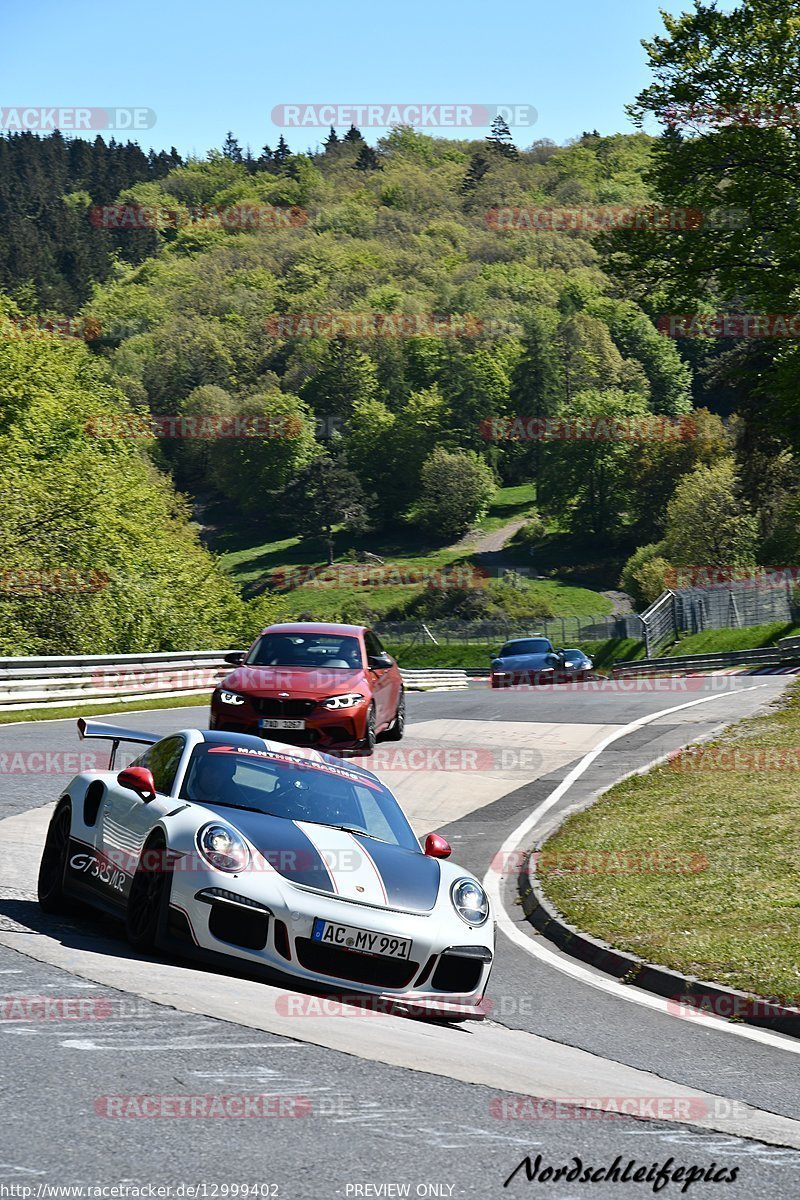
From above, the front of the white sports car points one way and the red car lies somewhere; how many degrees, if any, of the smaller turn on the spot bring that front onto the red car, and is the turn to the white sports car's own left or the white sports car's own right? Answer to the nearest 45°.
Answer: approximately 135° to the white sports car's own left

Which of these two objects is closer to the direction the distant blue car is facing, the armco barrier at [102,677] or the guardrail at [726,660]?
the armco barrier

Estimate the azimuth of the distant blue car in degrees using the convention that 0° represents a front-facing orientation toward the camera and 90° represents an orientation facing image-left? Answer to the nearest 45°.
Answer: approximately 45°

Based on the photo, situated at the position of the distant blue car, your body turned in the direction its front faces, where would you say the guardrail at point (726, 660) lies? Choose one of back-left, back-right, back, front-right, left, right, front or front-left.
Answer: back

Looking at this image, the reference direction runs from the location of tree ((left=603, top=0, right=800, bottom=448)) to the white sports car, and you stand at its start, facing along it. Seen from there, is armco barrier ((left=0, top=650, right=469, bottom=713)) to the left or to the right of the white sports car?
right

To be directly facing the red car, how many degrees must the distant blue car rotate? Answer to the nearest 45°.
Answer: approximately 45° to its left

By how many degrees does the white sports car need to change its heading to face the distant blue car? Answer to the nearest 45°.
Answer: approximately 135° to its left
